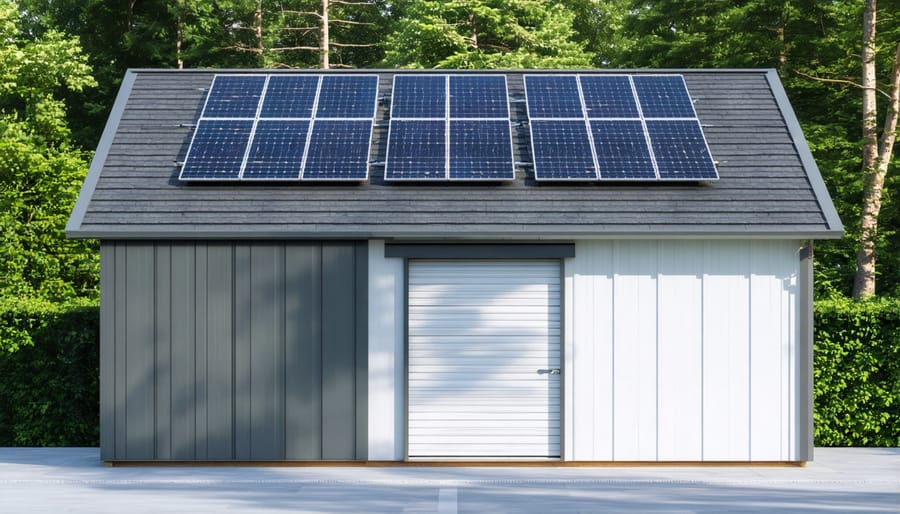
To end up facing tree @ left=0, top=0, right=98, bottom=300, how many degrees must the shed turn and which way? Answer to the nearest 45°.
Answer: approximately 135° to its right

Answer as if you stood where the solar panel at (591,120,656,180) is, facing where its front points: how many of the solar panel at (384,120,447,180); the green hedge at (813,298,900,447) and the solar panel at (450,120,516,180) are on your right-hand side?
2

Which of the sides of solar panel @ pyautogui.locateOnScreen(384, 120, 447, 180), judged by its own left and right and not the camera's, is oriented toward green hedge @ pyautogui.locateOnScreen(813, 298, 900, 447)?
left

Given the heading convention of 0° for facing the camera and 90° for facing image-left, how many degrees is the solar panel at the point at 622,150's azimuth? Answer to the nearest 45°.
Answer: approximately 0°

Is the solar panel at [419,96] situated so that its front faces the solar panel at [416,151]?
yes

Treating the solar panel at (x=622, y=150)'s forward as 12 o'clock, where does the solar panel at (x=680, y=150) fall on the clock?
the solar panel at (x=680, y=150) is roughly at 9 o'clock from the solar panel at (x=622, y=150).

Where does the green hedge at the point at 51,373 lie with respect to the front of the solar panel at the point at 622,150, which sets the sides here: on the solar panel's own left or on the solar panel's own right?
on the solar panel's own right

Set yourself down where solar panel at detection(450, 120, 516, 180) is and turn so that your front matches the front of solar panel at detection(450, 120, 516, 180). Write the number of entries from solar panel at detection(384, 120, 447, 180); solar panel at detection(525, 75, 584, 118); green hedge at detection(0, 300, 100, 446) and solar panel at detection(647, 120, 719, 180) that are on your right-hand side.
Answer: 2

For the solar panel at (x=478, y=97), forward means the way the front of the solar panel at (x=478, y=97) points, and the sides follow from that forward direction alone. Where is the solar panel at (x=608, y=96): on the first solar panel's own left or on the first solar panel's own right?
on the first solar panel's own left

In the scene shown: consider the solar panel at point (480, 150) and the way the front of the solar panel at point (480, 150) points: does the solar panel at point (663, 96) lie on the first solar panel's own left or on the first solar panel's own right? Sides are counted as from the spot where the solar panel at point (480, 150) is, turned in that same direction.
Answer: on the first solar panel's own left

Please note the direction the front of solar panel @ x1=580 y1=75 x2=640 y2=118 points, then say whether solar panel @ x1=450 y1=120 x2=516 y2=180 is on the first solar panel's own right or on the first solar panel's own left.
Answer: on the first solar panel's own right
